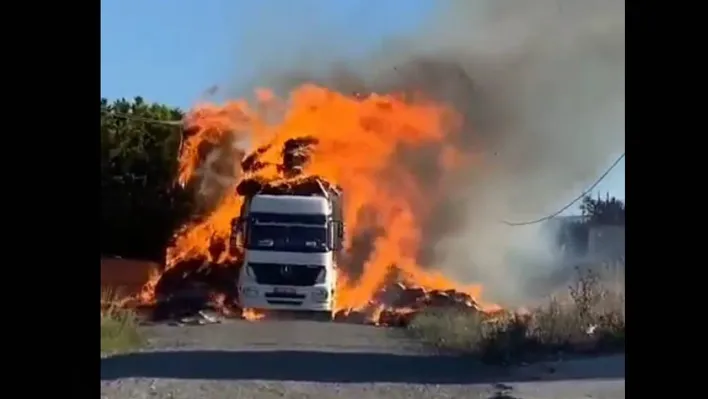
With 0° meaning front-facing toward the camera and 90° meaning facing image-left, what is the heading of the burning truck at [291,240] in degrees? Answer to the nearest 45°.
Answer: approximately 0°

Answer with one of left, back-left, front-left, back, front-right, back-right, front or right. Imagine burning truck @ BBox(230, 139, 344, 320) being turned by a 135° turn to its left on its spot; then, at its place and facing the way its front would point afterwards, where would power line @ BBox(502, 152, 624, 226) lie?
front-right

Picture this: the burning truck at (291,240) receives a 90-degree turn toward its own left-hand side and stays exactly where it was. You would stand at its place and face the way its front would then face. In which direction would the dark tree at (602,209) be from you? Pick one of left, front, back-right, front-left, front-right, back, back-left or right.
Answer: front
